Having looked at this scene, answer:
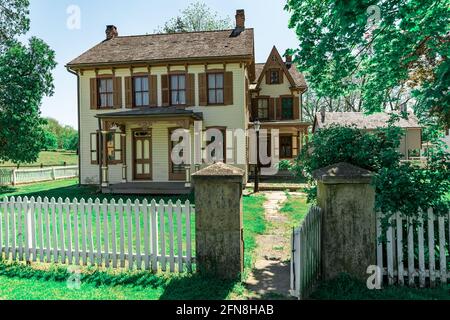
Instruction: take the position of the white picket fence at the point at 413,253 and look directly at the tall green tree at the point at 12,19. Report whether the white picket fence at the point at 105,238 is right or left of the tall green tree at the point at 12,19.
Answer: left

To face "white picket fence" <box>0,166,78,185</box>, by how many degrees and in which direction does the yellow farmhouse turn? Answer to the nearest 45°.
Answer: approximately 135° to its right

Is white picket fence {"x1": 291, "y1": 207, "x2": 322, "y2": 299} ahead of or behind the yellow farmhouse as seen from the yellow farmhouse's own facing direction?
ahead

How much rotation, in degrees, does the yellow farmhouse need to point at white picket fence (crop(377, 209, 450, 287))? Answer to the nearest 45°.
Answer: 0° — it already faces it

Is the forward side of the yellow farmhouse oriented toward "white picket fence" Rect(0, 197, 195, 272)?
yes

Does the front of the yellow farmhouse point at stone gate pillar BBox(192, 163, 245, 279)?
yes

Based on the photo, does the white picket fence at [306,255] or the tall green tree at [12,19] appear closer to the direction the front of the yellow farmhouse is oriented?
the white picket fence

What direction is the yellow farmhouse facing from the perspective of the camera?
toward the camera
